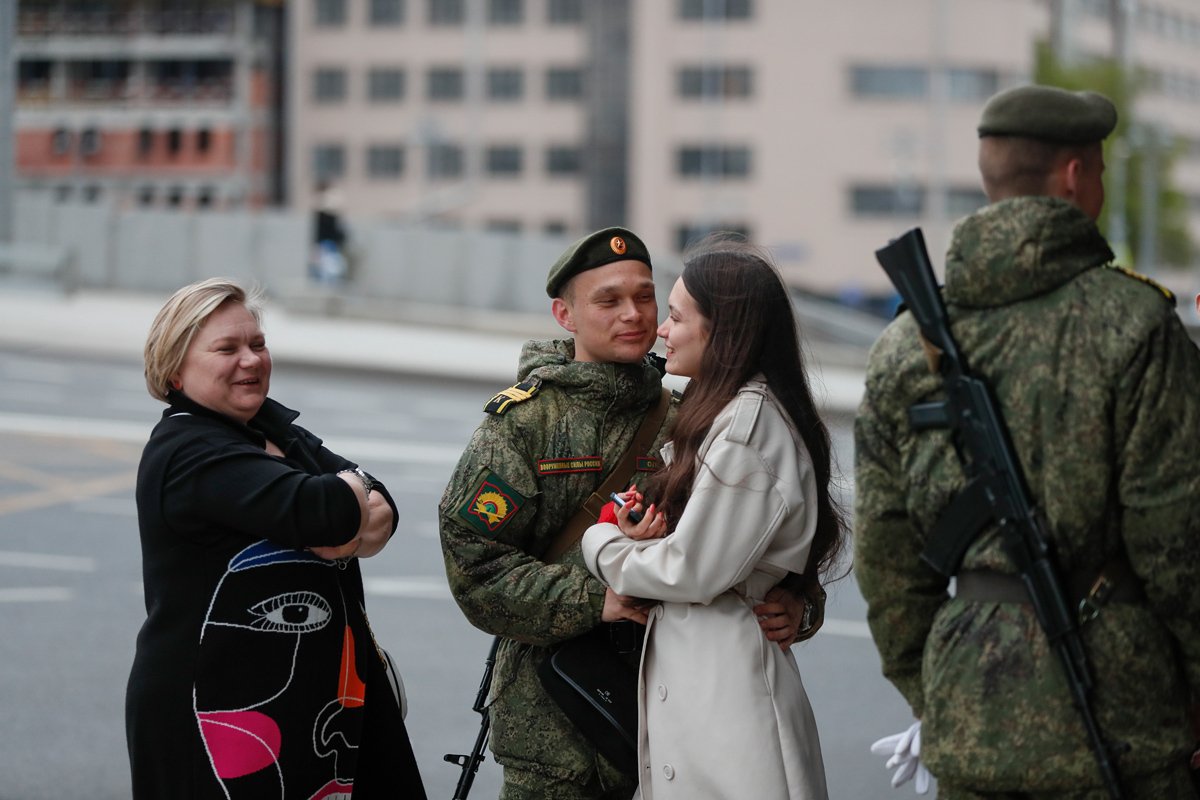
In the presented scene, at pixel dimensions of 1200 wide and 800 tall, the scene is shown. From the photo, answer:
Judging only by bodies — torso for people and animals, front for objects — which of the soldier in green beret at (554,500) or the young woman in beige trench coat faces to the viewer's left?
the young woman in beige trench coat

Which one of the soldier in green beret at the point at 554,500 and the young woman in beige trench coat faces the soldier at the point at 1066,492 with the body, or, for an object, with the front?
the soldier in green beret

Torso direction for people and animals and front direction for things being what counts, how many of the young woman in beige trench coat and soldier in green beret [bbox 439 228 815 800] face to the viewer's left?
1

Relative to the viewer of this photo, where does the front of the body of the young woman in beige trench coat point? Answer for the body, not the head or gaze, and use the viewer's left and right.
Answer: facing to the left of the viewer

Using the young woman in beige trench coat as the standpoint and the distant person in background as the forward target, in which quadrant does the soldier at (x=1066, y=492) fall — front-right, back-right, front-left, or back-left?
back-right

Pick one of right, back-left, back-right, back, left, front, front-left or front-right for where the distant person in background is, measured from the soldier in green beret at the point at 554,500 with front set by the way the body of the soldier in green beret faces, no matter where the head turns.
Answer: back-left

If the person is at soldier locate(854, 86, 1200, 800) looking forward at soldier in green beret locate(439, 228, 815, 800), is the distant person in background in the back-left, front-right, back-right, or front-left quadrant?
front-right

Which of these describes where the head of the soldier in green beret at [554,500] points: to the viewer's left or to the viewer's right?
to the viewer's right

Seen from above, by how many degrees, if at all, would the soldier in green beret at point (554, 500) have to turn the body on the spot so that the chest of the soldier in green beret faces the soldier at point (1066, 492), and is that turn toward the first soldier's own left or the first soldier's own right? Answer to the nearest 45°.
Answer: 0° — they already face them

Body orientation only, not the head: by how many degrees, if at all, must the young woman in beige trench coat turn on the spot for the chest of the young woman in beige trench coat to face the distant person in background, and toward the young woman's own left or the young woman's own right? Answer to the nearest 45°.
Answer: approximately 90° to the young woman's own right

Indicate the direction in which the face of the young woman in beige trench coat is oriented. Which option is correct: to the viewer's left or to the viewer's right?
to the viewer's left

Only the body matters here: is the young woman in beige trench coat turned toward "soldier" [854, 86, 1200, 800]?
no

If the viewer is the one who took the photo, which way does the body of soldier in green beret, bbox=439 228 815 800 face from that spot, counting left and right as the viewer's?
facing the viewer and to the right of the viewer
